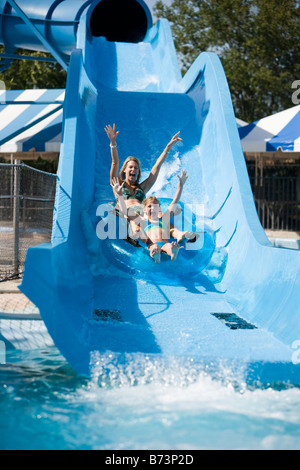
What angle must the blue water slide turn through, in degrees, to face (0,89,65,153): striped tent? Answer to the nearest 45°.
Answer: approximately 180°

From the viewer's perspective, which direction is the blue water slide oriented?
toward the camera

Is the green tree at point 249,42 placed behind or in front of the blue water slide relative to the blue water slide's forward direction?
behind

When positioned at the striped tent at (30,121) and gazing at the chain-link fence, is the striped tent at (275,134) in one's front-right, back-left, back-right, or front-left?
front-left

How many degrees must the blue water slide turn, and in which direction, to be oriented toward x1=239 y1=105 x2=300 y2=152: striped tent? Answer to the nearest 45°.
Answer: approximately 180°

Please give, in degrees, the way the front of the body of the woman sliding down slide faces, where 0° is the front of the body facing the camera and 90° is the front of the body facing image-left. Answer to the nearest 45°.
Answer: approximately 0°

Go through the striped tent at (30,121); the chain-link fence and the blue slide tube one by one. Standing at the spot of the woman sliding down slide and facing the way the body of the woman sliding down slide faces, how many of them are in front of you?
0

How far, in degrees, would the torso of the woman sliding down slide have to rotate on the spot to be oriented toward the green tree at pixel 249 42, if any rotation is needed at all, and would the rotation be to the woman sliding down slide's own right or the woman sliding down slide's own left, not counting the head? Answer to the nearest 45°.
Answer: approximately 180°

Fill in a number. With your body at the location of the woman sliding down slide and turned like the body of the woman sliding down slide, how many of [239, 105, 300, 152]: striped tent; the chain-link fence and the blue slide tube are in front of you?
0

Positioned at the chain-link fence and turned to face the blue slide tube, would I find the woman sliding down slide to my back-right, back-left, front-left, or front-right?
back-right

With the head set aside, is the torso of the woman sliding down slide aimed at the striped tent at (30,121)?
no

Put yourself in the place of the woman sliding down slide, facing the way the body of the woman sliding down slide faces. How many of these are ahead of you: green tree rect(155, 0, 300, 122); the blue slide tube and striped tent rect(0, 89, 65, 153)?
0

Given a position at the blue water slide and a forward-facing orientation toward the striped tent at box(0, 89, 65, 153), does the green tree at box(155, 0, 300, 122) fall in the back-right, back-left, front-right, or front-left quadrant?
front-right
